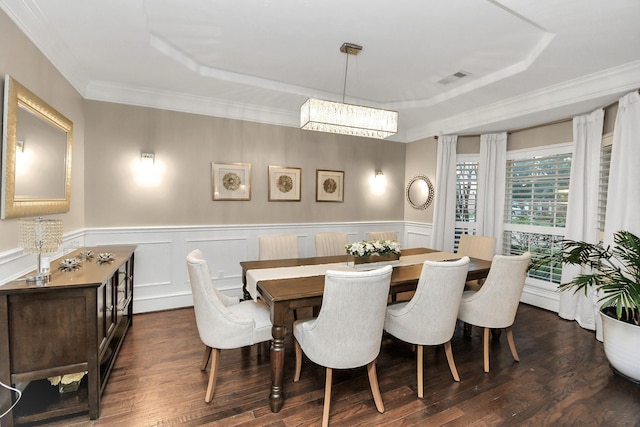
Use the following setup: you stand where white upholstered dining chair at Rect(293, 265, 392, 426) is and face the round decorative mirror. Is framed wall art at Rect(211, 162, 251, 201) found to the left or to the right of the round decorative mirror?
left

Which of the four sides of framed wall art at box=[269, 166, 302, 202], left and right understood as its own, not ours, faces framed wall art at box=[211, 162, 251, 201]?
right

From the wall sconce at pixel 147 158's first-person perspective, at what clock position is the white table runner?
The white table runner is roughly at 11 o'clock from the wall sconce.

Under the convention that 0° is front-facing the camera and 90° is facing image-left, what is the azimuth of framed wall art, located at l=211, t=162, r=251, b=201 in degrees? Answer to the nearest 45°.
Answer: approximately 0°

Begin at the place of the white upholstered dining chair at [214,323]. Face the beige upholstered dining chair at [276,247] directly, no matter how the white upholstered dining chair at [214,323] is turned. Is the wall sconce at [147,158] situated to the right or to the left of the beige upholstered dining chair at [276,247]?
left

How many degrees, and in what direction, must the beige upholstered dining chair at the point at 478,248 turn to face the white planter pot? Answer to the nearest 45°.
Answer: approximately 90° to its left

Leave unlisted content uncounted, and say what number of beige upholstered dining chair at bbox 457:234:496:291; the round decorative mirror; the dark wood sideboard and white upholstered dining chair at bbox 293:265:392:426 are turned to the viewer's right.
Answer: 1

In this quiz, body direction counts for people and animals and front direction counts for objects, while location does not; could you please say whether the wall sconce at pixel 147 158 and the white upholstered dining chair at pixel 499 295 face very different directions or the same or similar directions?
very different directions

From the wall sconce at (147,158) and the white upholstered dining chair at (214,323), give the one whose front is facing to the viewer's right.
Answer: the white upholstered dining chair

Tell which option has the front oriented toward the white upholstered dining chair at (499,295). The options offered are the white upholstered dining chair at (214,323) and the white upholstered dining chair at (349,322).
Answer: the white upholstered dining chair at (214,323)

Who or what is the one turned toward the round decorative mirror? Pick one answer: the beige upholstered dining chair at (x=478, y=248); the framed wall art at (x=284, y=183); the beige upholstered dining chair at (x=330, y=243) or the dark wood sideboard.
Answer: the dark wood sideboard

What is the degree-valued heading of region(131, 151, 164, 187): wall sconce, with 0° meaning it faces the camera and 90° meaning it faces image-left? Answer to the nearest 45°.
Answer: approximately 0°

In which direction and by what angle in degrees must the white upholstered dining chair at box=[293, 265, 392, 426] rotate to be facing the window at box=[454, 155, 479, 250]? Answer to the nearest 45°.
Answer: approximately 90° to its right

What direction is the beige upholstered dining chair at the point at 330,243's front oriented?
toward the camera

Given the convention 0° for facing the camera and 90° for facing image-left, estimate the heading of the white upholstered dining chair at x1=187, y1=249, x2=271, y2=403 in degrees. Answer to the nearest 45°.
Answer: approximately 270°
